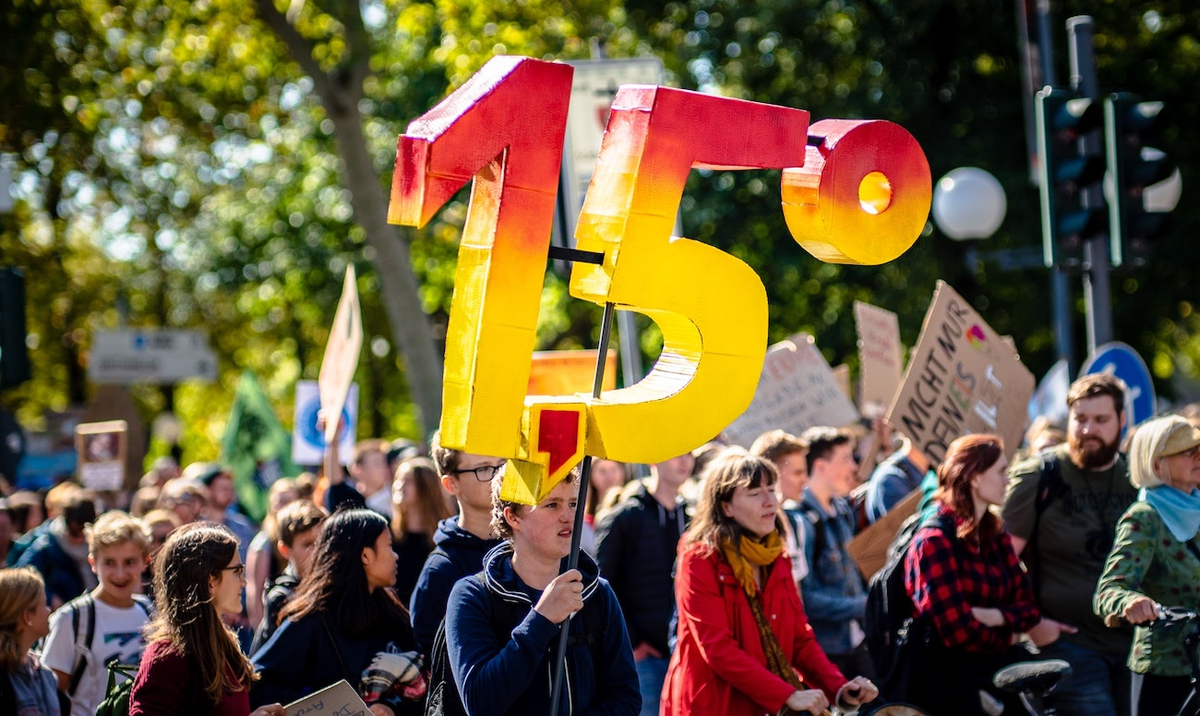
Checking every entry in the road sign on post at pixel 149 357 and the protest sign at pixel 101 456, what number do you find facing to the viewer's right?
0

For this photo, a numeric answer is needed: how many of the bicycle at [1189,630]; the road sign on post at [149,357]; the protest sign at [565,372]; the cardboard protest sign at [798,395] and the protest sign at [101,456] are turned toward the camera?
4

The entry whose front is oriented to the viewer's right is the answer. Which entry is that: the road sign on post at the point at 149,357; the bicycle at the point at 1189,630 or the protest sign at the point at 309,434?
the bicycle

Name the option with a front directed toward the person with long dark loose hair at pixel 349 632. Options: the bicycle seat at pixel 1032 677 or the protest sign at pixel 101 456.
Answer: the protest sign

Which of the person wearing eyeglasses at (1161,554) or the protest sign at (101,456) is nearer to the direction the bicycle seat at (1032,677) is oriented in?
the person wearing eyeglasses

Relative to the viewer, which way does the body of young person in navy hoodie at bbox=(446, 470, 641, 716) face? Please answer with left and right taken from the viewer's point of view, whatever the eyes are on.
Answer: facing the viewer and to the right of the viewer

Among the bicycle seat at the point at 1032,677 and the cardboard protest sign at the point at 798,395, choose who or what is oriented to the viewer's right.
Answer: the bicycle seat

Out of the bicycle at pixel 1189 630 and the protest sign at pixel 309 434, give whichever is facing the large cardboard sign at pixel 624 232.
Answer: the protest sign

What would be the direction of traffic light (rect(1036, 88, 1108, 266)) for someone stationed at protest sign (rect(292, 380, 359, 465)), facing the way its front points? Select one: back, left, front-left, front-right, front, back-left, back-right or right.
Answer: front-left

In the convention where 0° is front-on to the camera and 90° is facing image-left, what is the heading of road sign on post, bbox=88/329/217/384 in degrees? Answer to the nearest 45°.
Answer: approximately 0°

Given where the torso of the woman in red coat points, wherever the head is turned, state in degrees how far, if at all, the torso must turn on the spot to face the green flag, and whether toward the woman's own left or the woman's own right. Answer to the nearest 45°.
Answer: approximately 180°

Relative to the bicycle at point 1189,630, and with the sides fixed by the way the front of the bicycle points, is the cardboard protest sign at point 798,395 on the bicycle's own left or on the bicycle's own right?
on the bicycle's own left
